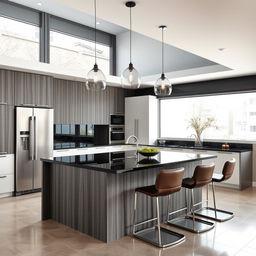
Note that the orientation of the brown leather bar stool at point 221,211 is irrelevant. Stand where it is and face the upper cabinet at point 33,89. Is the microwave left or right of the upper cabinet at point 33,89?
right

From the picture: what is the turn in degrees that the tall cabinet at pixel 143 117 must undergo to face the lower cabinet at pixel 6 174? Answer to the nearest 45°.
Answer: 0° — it already faces it

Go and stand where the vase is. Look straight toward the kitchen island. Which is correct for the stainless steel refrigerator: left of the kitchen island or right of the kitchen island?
right

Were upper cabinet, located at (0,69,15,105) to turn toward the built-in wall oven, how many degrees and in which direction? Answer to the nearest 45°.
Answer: approximately 90° to its left

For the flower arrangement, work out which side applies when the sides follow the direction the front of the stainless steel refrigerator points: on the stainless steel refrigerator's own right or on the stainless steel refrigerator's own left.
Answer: on the stainless steel refrigerator's own left

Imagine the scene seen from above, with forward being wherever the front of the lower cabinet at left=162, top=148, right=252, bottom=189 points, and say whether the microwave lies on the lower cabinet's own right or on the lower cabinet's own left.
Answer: on the lower cabinet's own right

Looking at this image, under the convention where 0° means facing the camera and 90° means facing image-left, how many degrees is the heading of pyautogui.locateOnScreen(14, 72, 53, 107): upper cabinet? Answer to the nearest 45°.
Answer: approximately 315°

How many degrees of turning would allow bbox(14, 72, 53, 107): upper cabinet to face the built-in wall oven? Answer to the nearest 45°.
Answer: approximately 90° to its left

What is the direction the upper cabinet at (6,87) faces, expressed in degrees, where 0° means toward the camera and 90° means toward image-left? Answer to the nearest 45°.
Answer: approximately 315°
